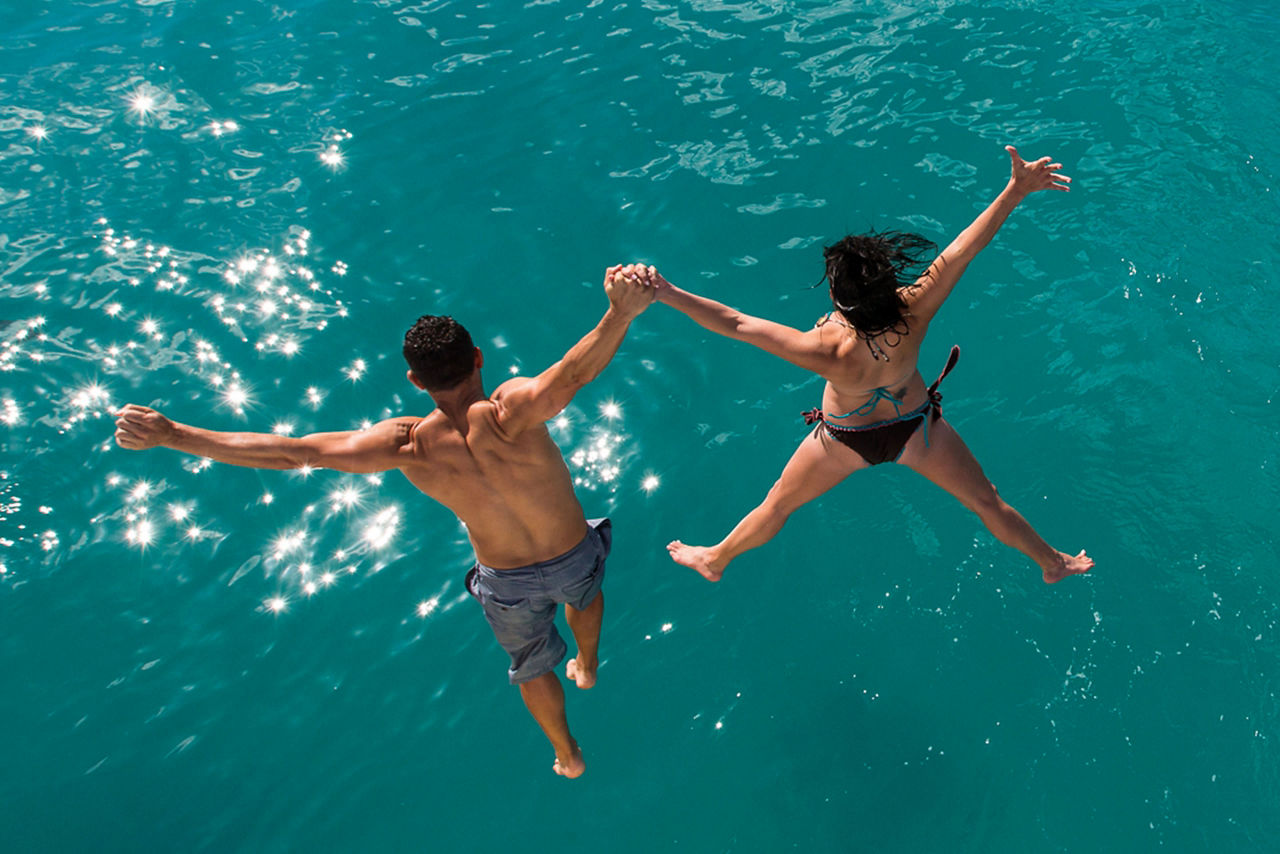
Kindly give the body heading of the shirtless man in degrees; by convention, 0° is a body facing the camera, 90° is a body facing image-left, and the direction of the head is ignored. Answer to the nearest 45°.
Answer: approximately 180°

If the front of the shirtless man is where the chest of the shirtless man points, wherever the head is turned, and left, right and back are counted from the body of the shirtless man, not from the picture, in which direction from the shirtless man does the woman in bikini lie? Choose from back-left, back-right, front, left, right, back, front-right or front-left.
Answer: right

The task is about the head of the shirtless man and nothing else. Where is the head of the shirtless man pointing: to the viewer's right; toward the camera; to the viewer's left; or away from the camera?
away from the camera

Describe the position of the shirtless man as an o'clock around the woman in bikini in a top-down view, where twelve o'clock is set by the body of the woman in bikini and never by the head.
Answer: The shirtless man is roughly at 8 o'clock from the woman in bikini.

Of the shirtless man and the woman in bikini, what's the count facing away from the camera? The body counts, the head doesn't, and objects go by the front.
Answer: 2

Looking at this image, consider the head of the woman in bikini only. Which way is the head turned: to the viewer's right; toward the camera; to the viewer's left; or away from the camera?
away from the camera

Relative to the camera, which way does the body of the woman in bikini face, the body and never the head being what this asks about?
away from the camera
